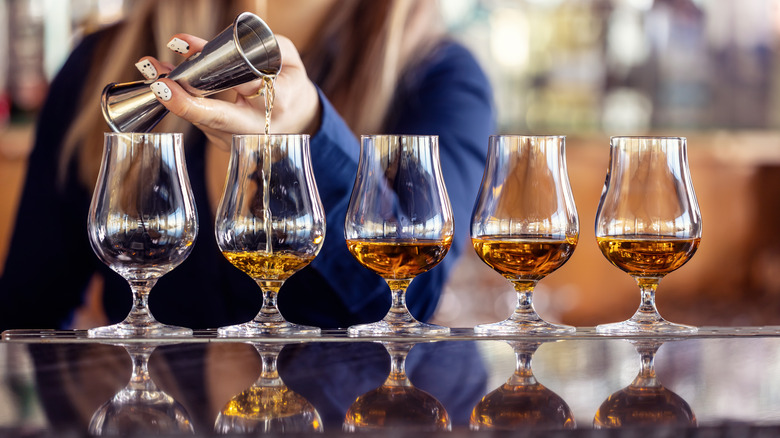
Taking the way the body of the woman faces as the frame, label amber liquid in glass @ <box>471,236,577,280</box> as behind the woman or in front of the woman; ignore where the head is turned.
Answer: in front

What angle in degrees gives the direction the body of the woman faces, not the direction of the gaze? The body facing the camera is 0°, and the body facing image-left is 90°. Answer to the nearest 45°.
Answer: approximately 0°

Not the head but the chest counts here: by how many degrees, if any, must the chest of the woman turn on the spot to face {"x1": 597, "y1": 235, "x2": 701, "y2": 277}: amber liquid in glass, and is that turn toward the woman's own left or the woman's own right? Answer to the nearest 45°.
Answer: approximately 45° to the woman's own left

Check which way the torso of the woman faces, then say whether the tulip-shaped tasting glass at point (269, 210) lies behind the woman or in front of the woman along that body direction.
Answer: in front

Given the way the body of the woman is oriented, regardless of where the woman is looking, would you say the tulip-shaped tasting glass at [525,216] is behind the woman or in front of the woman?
in front

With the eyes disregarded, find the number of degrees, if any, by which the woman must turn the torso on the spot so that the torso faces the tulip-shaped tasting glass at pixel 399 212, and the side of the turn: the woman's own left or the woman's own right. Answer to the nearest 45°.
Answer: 0° — they already face it
